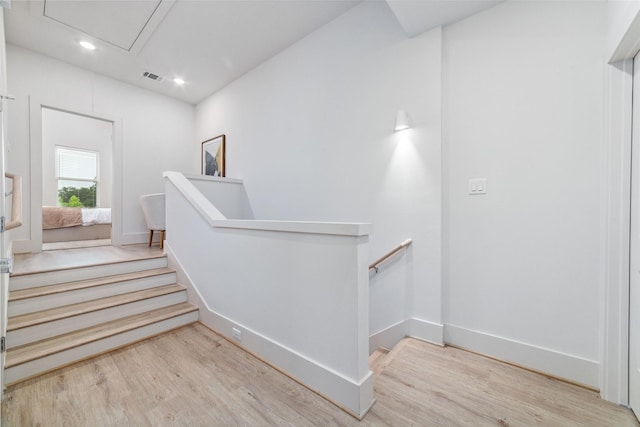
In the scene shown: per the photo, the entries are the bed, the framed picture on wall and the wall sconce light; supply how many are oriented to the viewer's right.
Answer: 0

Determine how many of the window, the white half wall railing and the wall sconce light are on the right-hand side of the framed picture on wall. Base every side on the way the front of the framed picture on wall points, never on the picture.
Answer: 1

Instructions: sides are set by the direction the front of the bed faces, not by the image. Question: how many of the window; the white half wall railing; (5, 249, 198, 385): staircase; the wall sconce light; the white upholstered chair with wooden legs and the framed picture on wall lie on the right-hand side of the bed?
1

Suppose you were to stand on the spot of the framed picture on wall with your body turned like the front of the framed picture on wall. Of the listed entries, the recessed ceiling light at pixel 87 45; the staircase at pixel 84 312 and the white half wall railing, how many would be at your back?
0

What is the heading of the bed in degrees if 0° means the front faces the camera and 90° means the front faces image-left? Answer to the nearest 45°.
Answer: approximately 90°

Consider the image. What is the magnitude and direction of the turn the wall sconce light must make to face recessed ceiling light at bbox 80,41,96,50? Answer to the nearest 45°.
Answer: approximately 45° to its right

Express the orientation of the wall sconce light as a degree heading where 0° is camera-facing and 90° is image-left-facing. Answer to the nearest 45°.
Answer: approximately 45°

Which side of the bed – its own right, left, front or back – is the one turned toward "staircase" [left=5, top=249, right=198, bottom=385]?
left

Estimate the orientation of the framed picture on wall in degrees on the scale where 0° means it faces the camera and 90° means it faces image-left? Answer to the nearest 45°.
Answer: approximately 45°

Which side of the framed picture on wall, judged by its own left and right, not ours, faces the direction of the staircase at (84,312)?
front

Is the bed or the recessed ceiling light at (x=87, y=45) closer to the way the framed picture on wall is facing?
the recessed ceiling light

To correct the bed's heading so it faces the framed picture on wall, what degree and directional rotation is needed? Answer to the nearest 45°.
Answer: approximately 135° to its left

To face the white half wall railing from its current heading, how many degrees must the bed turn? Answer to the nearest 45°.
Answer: approximately 90° to its left
